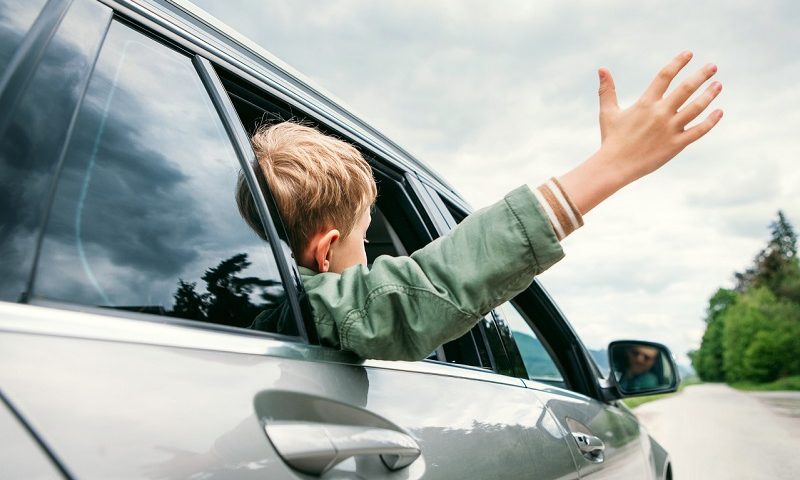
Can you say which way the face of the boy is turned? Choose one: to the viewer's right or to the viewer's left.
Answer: to the viewer's right

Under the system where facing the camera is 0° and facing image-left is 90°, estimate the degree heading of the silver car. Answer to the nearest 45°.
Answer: approximately 225°

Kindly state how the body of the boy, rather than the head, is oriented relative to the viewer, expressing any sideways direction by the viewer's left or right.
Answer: facing away from the viewer and to the right of the viewer
